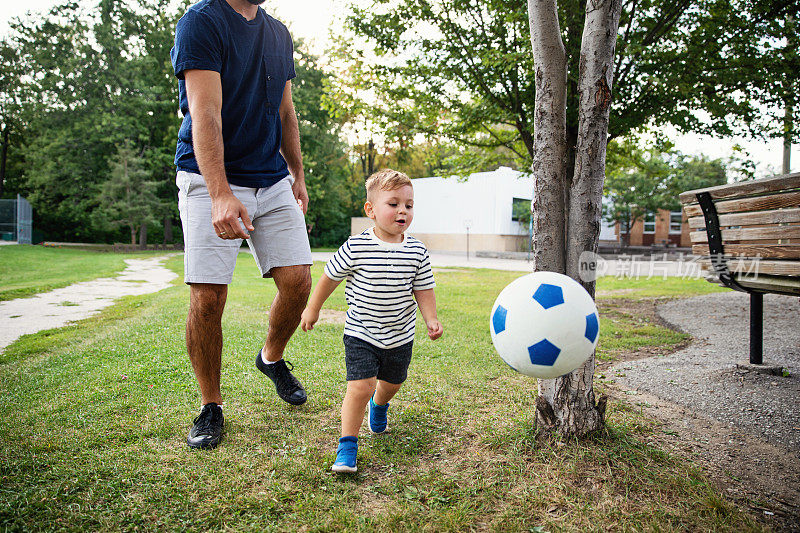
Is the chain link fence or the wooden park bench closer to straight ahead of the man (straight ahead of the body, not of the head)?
the wooden park bench

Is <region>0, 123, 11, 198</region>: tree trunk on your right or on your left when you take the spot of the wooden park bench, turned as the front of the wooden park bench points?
on your left

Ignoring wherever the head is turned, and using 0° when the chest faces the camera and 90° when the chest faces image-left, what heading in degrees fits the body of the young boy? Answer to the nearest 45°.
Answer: approximately 0°

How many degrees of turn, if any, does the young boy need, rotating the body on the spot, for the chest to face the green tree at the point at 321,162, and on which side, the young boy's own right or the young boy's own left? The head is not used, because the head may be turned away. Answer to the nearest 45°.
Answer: approximately 180°

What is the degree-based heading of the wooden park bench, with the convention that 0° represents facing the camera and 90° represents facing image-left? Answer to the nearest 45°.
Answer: approximately 225°

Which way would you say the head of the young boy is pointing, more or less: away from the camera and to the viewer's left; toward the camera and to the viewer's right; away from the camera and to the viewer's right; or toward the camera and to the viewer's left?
toward the camera and to the viewer's right

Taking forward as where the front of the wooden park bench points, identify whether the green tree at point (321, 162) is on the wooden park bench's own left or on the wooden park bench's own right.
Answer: on the wooden park bench's own left

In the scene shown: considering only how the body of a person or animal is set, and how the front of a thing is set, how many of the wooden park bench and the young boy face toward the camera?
1

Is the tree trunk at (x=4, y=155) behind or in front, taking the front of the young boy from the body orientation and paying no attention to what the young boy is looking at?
behind

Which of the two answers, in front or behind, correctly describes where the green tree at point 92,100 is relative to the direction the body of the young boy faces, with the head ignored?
behind
